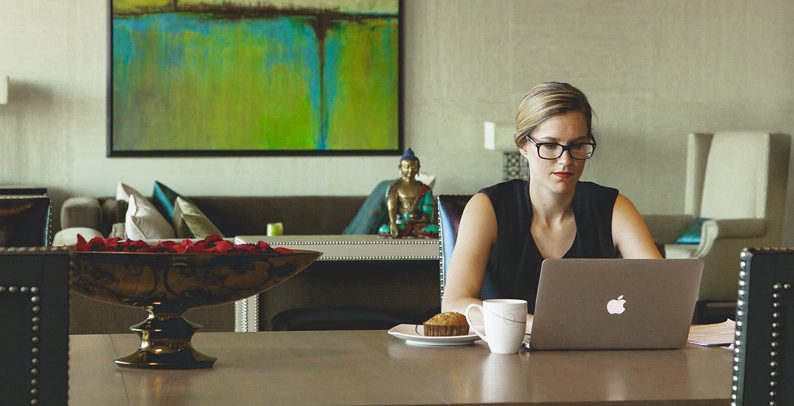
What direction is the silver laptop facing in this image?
away from the camera

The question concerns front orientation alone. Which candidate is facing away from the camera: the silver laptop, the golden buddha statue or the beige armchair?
the silver laptop

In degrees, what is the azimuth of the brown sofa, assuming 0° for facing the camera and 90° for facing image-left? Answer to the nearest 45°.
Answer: approximately 0°

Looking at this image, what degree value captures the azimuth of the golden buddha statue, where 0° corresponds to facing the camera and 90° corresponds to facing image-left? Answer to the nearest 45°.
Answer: approximately 0°

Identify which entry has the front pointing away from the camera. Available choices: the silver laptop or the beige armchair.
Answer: the silver laptop

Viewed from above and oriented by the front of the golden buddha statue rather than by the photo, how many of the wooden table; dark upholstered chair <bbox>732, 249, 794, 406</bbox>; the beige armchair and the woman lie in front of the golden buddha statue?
3

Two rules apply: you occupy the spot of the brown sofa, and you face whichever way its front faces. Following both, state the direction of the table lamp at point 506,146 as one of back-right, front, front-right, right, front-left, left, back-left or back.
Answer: left
